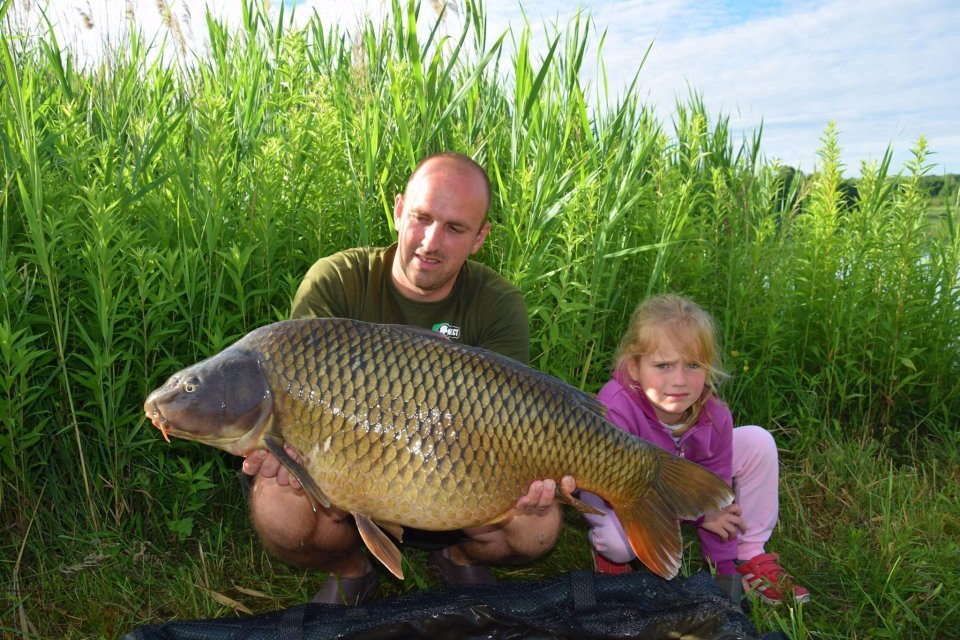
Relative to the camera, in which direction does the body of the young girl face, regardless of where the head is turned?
toward the camera

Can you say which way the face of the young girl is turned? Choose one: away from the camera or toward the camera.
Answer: toward the camera

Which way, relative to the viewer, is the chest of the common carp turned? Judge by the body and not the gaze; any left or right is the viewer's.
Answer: facing to the left of the viewer

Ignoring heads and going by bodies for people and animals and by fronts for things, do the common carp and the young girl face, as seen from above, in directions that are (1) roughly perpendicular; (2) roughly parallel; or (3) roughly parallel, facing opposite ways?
roughly perpendicular

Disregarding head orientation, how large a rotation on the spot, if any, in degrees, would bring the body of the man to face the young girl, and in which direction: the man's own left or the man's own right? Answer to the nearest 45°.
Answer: approximately 90° to the man's own left

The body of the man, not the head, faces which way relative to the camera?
toward the camera

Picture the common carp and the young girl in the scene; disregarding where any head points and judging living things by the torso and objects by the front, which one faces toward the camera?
the young girl

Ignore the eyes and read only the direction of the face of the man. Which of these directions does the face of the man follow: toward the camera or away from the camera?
toward the camera

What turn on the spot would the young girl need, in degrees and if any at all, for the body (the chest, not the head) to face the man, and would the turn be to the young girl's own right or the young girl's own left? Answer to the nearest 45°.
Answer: approximately 90° to the young girl's own right

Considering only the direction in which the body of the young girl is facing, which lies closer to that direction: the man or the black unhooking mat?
the black unhooking mat
